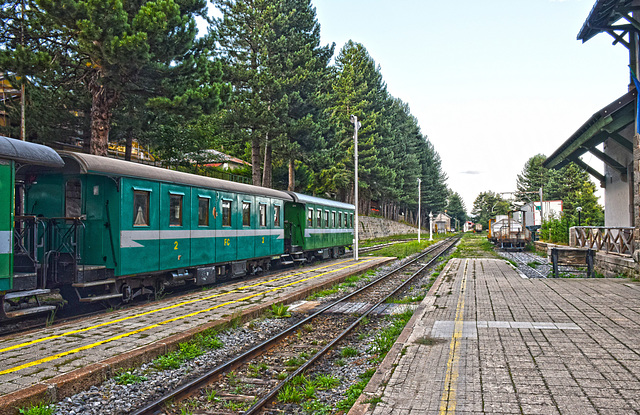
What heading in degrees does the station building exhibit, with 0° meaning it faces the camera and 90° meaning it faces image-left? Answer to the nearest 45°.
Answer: approximately 90°

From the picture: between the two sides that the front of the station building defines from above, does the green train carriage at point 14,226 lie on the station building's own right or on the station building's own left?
on the station building's own left

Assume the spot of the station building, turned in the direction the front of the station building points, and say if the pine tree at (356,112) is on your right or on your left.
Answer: on your right

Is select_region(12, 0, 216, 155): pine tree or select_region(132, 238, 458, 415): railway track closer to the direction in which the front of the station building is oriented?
the pine tree

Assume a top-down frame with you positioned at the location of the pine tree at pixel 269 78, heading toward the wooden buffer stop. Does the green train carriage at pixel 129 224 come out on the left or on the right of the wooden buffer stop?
right

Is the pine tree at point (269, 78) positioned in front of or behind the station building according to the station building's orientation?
in front

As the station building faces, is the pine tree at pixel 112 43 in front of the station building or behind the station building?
in front

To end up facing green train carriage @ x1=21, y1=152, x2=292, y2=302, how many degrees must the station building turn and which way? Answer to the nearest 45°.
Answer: approximately 45° to its left
